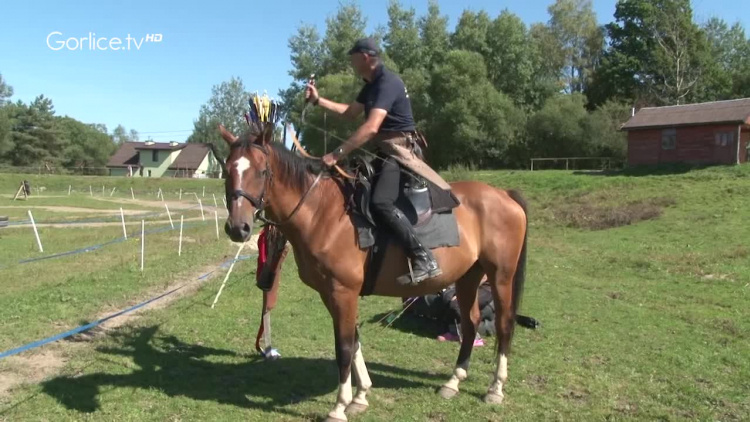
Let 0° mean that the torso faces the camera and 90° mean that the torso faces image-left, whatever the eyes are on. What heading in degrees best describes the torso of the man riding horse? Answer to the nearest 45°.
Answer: approximately 90°

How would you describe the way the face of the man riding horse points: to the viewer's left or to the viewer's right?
to the viewer's left

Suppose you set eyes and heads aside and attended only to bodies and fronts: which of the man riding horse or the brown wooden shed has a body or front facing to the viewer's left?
the man riding horse

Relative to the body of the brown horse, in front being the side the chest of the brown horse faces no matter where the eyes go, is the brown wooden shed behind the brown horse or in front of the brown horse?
behind

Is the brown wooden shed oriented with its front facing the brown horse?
yes

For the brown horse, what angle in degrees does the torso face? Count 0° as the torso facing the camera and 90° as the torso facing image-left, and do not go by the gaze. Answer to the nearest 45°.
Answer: approximately 45°

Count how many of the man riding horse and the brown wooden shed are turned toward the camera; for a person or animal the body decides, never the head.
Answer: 1

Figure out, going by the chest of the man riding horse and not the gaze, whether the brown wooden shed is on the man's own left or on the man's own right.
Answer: on the man's own right
